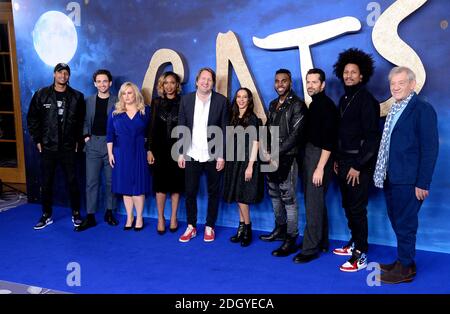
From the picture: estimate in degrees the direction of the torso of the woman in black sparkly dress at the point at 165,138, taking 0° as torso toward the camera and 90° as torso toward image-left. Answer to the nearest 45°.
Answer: approximately 0°

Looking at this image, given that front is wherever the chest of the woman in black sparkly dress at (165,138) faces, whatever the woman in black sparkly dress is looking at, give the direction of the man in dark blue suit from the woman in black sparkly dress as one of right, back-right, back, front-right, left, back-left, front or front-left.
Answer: front-left

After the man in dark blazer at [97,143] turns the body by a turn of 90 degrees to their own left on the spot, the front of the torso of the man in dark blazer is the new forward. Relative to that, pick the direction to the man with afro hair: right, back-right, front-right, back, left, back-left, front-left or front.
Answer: front-right

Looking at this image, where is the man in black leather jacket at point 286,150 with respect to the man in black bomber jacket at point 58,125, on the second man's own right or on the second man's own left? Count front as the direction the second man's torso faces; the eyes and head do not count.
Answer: on the second man's own left

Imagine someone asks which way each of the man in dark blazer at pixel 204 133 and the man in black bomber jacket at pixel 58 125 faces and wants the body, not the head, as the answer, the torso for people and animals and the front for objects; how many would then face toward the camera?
2

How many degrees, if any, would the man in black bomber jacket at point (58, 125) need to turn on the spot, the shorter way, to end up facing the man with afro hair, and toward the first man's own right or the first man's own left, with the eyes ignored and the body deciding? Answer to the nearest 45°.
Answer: approximately 45° to the first man's own left
